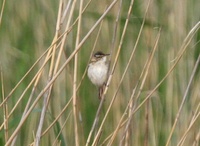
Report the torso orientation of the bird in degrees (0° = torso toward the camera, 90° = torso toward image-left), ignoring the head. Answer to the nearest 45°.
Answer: approximately 315°
